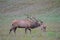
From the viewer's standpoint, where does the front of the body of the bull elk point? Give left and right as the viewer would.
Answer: facing to the right of the viewer
